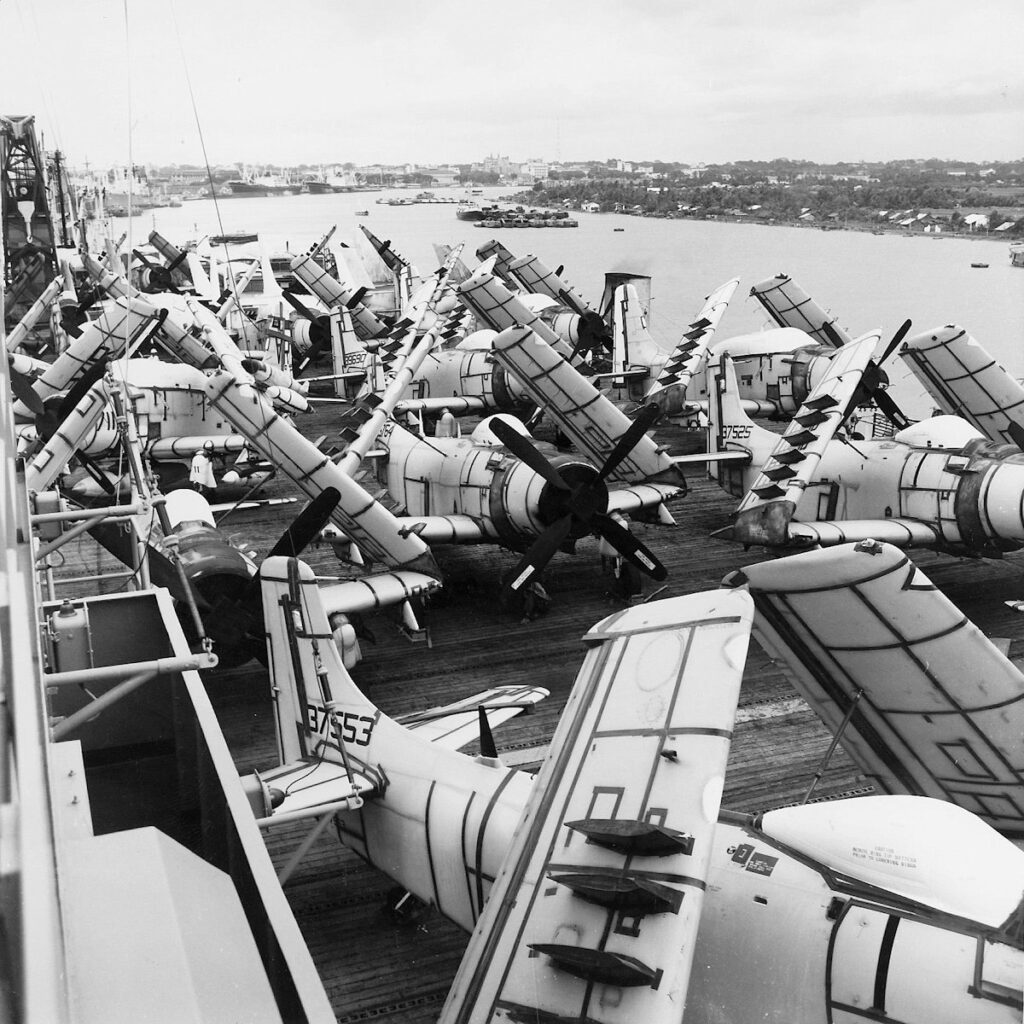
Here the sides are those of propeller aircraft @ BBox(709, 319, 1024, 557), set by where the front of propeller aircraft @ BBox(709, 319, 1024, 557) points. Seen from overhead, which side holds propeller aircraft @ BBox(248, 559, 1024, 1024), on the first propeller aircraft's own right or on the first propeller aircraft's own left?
on the first propeller aircraft's own right

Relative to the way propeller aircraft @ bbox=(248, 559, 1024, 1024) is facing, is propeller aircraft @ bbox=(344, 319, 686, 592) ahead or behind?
behind

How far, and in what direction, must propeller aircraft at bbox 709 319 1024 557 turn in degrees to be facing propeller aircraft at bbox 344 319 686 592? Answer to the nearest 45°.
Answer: approximately 135° to its right

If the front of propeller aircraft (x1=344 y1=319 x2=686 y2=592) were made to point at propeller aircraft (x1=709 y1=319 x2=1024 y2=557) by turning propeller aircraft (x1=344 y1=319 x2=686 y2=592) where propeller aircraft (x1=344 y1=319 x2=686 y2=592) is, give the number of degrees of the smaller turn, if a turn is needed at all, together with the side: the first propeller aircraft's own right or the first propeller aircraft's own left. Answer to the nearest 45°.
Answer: approximately 45° to the first propeller aircraft's own left

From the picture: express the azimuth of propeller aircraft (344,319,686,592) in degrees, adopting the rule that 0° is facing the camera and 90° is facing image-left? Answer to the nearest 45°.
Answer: approximately 315°

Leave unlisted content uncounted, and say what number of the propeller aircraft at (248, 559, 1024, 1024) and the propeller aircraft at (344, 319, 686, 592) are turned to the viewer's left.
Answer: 0

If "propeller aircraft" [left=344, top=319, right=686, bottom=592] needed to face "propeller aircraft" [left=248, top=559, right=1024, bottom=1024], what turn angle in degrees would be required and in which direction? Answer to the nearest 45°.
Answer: approximately 45° to its right

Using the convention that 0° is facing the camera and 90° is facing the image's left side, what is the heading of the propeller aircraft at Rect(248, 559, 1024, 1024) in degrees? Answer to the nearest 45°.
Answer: approximately 315°

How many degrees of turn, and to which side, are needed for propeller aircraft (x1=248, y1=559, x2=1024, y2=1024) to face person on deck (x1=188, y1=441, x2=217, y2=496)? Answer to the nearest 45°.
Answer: approximately 180°
